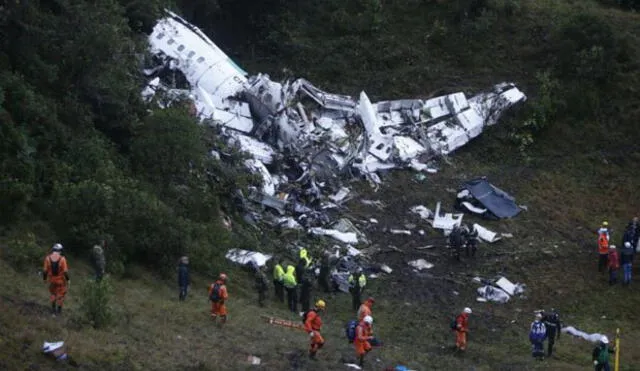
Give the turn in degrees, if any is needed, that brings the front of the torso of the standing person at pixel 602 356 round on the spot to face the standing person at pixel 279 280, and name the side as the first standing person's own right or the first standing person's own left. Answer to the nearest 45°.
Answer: approximately 90° to the first standing person's own left

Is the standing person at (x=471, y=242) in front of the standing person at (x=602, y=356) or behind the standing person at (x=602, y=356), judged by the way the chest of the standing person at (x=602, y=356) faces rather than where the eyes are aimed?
in front

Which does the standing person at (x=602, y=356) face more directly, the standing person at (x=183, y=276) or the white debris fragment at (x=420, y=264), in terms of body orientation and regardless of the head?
the white debris fragment

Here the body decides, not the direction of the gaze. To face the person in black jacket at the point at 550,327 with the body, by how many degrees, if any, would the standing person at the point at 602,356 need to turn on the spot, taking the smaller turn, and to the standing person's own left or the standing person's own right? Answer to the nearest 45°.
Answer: approximately 45° to the standing person's own left

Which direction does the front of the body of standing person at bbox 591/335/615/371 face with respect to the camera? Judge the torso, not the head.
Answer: away from the camera
